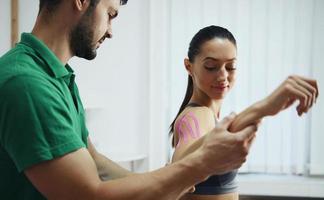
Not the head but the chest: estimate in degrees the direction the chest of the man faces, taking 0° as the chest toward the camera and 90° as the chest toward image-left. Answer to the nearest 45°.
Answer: approximately 270°

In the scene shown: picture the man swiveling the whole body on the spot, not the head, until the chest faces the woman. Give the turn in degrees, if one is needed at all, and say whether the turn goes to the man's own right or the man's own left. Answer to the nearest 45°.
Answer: approximately 45° to the man's own left

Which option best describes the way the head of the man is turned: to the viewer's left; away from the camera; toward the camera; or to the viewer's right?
to the viewer's right
